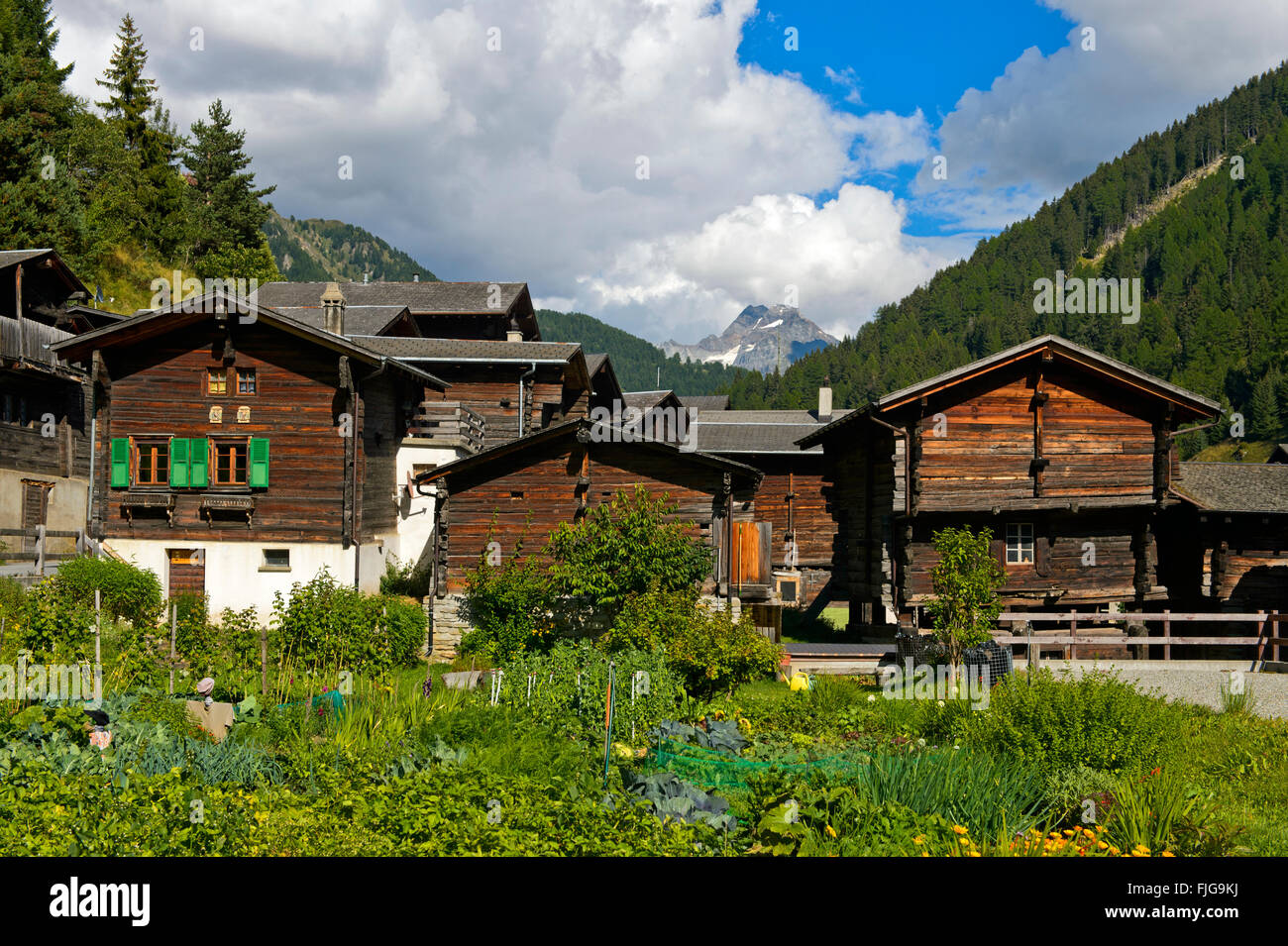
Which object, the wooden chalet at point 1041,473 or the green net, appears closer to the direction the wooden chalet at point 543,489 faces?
the green net

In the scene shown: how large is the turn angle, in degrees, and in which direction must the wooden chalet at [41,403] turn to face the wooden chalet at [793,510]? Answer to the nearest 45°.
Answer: approximately 45° to its left

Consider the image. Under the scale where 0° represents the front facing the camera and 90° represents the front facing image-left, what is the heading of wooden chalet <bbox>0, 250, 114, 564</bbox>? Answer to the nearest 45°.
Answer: approximately 315°

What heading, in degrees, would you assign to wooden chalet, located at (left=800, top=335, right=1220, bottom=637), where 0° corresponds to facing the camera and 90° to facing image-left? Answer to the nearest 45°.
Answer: approximately 0°

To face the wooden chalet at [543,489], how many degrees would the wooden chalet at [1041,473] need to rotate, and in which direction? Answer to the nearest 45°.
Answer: approximately 45° to its right

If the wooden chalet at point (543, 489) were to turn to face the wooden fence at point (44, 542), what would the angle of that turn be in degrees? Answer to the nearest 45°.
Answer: approximately 90° to its right

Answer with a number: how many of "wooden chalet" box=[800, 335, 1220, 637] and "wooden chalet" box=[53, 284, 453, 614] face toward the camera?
2

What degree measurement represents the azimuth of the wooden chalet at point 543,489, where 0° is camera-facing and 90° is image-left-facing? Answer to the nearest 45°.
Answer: approximately 0°
